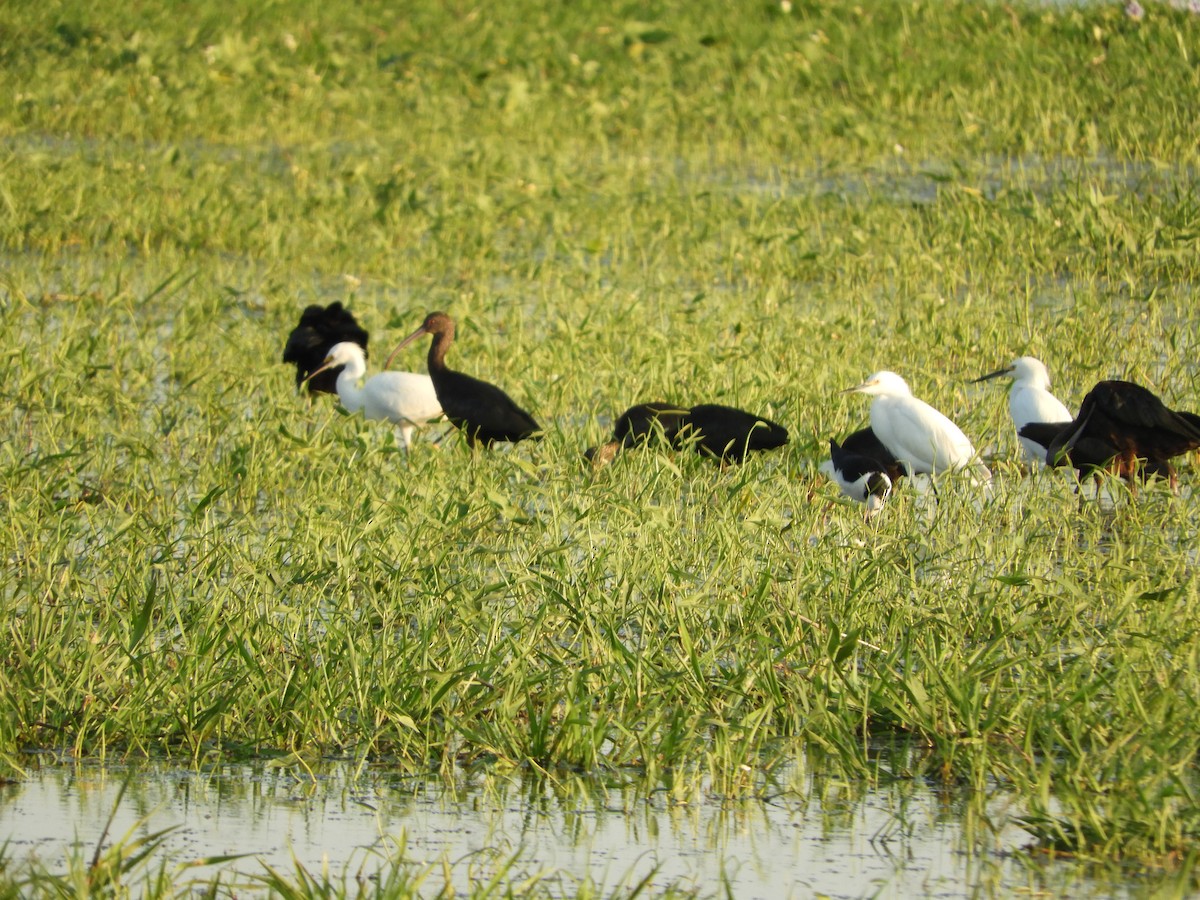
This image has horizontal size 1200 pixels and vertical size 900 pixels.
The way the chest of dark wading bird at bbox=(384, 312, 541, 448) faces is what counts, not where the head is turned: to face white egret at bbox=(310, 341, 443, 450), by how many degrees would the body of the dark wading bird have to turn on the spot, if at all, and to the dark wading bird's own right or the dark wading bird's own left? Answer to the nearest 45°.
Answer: approximately 45° to the dark wading bird's own right

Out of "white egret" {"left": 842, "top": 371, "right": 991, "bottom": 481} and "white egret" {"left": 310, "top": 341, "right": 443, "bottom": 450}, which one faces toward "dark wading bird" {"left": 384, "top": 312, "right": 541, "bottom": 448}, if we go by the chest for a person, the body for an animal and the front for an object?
"white egret" {"left": 842, "top": 371, "right": 991, "bottom": 481}

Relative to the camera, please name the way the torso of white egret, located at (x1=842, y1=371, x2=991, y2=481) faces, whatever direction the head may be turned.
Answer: to the viewer's left

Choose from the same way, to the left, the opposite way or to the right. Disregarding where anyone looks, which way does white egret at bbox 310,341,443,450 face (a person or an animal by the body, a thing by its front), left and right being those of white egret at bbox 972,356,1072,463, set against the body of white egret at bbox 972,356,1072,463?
the same way

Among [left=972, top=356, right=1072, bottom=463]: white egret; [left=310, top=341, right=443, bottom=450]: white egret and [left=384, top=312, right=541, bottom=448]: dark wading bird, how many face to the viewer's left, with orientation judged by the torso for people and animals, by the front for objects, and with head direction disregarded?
3

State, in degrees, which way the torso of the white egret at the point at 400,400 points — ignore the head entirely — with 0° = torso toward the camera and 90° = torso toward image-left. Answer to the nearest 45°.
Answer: approximately 90°

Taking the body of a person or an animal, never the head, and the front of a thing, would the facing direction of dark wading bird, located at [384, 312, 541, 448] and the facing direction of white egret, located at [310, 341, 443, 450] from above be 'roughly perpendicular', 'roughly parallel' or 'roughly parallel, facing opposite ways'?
roughly parallel

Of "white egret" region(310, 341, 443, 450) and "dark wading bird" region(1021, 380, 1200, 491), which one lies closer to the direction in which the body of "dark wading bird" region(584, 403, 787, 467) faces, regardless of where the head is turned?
the white egret

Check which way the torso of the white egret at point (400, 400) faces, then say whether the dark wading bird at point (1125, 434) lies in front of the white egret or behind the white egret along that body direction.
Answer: behind

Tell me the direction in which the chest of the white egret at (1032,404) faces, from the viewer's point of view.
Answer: to the viewer's left

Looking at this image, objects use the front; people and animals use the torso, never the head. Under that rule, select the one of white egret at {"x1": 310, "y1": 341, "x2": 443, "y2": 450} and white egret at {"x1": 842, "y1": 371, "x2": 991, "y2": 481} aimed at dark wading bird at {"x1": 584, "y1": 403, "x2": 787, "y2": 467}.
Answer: white egret at {"x1": 842, "y1": 371, "x2": 991, "y2": 481}

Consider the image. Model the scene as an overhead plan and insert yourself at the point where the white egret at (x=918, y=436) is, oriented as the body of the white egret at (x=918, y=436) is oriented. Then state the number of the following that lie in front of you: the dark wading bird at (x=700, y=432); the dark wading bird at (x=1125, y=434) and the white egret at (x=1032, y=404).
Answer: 1

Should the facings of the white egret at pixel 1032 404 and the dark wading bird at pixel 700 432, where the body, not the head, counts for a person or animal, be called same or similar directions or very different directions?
same or similar directions

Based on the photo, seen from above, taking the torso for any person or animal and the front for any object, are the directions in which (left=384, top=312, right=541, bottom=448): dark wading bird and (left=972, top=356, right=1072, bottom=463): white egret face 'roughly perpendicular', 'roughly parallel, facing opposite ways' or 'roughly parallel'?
roughly parallel

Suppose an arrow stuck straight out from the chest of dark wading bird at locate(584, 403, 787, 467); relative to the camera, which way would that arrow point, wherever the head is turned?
to the viewer's left

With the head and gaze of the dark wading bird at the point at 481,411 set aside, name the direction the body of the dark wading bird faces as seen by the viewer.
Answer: to the viewer's left
